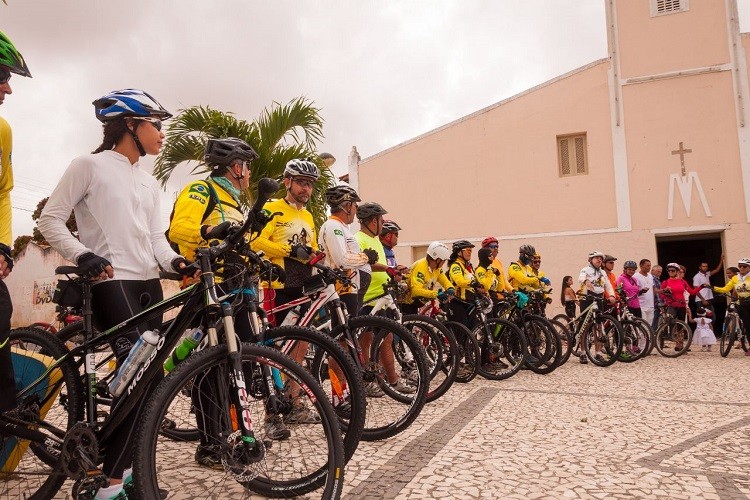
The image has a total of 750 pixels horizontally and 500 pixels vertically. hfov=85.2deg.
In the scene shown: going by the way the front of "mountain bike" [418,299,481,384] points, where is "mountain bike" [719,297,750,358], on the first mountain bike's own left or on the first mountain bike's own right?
on the first mountain bike's own left

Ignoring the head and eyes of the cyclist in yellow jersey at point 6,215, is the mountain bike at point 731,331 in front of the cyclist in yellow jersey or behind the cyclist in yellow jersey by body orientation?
in front

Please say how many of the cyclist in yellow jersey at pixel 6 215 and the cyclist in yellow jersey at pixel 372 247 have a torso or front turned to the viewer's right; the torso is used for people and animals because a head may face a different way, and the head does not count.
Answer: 2

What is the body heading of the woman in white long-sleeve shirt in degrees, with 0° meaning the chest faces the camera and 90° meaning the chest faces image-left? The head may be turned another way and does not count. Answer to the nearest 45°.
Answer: approximately 315°

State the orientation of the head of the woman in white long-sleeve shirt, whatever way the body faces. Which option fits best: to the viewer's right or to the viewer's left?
to the viewer's right

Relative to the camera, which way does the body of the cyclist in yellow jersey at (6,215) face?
to the viewer's right
